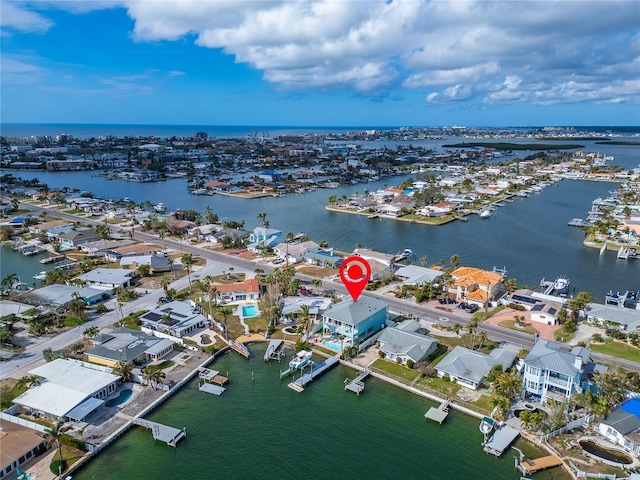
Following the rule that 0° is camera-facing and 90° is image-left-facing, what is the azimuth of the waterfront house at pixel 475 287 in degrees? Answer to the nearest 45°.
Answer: approximately 45°

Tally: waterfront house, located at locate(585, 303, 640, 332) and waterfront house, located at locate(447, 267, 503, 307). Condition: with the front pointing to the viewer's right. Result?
0

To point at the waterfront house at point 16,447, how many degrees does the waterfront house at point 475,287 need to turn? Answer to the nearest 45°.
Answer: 0° — it already faces it

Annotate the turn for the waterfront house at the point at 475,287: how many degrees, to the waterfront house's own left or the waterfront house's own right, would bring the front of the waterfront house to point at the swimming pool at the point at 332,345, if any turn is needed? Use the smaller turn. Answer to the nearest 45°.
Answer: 0° — it already faces it

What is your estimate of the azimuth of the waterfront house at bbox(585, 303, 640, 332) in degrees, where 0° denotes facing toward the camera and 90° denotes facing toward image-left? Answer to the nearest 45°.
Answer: approximately 45°
